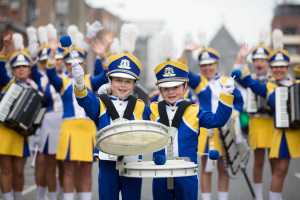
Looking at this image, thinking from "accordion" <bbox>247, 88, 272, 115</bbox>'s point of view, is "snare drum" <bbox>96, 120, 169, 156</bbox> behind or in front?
in front

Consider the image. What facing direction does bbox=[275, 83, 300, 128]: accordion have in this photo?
toward the camera

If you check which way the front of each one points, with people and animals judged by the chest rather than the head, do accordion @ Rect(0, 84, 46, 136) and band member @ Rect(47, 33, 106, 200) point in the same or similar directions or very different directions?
same or similar directions

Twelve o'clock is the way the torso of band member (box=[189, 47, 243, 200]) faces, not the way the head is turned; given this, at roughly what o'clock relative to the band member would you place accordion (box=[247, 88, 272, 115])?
The accordion is roughly at 8 o'clock from the band member.

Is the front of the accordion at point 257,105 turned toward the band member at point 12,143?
no

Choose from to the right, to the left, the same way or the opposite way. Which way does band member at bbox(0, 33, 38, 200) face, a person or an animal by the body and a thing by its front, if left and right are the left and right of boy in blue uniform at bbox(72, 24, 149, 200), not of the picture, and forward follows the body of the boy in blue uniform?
the same way

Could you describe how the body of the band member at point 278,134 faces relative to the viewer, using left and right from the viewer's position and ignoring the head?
facing the viewer

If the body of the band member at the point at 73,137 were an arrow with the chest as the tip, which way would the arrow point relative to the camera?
toward the camera

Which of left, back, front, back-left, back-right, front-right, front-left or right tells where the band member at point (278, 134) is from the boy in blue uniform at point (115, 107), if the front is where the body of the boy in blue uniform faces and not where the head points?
back-left

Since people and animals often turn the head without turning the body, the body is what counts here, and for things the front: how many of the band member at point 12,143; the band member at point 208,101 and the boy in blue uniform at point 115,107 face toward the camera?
3

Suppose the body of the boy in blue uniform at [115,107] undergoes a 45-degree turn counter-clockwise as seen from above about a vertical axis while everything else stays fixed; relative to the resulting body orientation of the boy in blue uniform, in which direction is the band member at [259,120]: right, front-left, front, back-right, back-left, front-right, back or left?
left

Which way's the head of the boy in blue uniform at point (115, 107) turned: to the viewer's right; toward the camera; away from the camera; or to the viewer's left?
toward the camera

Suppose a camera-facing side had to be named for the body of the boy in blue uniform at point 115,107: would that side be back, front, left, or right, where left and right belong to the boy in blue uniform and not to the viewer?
front

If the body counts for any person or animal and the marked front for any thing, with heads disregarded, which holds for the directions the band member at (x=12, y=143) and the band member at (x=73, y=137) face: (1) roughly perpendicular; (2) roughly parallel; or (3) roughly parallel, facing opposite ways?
roughly parallel

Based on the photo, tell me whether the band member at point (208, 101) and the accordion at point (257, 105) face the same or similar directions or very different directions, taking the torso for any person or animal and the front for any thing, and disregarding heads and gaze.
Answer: same or similar directions

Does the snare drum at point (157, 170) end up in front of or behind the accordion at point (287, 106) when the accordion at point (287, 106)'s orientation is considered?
in front

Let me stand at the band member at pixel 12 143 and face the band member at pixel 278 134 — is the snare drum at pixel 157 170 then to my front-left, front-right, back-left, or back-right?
front-right

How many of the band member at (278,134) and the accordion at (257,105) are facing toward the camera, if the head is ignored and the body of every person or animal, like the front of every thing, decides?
2

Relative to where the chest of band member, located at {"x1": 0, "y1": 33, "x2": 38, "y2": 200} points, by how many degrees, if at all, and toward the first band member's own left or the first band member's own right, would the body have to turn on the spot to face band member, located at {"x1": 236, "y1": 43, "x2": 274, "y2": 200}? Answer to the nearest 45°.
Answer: approximately 90° to the first band member's own left
